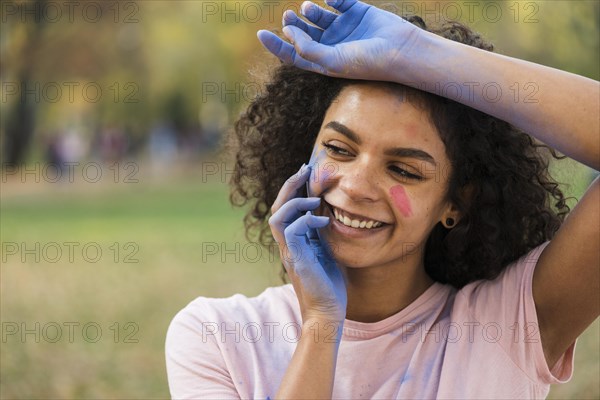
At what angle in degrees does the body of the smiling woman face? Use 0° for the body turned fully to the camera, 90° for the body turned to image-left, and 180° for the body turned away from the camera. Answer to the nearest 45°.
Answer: approximately 0°
